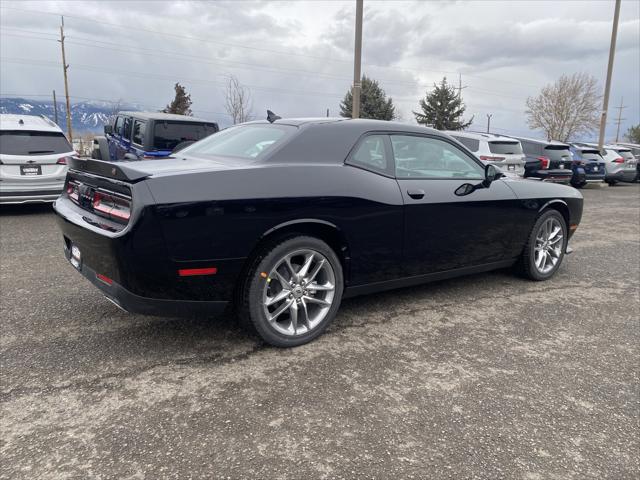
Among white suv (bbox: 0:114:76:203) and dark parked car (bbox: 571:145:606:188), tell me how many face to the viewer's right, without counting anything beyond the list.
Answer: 0

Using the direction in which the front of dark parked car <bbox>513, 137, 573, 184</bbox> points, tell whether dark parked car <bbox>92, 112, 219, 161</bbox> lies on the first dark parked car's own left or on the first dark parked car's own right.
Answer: on the first dark parked car's own left

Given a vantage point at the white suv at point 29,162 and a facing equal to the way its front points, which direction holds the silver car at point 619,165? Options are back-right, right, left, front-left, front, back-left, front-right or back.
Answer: right

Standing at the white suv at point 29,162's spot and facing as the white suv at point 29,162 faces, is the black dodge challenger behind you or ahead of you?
behind

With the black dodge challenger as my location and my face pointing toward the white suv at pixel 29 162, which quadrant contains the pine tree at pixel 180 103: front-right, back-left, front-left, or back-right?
front-right

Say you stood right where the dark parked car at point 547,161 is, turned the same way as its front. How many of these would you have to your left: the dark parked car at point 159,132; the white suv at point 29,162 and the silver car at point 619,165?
2

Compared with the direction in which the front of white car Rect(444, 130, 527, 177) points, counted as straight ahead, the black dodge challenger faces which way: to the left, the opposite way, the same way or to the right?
to the right

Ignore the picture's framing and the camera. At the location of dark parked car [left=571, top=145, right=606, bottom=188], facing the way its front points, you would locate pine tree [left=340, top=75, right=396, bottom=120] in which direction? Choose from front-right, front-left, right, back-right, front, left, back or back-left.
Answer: front

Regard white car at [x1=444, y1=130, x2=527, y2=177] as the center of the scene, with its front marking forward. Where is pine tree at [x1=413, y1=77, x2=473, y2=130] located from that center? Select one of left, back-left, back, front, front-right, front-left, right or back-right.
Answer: front-right

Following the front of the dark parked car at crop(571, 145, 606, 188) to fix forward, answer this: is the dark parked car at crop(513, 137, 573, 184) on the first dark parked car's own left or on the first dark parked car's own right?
on the first dark parked car's own left

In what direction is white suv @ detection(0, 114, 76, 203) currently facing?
away from the camera

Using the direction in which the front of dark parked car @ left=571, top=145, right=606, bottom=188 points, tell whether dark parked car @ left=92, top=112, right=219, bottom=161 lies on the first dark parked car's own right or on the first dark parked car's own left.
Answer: on the first dark parked car's own left

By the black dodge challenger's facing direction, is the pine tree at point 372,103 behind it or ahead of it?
ahead

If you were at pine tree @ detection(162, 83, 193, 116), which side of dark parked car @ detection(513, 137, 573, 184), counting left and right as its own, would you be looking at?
front

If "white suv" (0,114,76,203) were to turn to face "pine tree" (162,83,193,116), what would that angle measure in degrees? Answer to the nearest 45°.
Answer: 0° — it already faces it
